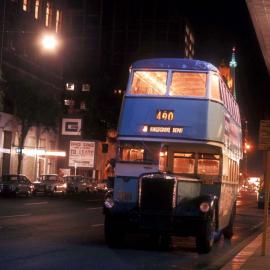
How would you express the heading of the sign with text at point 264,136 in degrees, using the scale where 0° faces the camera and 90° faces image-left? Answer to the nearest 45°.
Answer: approximately 0°

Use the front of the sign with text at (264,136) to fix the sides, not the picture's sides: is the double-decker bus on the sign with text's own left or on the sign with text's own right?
on the sign with text's own right

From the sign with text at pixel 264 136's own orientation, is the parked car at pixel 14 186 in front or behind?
behind
